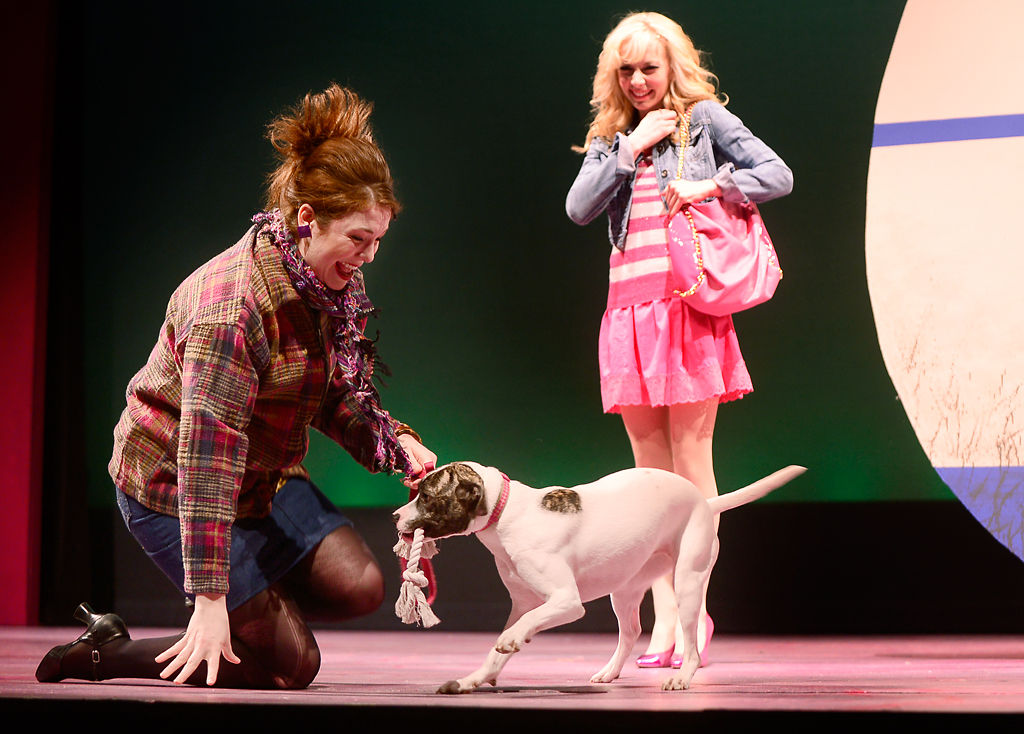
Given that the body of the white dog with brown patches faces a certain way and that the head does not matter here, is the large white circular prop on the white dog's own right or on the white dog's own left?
on the white dog's own right

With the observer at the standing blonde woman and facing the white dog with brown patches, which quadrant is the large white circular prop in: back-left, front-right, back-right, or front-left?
back-left

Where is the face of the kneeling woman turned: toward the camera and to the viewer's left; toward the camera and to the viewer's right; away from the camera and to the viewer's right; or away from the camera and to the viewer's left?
toward the camera and to the viewer's right

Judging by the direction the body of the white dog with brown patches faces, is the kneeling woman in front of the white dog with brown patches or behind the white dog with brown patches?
in front

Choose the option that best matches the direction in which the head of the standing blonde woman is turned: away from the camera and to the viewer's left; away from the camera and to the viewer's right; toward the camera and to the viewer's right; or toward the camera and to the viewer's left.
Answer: toward the camera and to the viewer's left

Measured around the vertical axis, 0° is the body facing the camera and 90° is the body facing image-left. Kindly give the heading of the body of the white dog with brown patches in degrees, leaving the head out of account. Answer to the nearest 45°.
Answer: approximately 90°

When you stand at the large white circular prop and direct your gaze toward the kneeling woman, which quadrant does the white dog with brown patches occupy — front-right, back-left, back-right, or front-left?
front-left

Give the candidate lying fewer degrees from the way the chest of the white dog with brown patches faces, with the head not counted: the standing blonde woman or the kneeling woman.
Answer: the kneeling woman

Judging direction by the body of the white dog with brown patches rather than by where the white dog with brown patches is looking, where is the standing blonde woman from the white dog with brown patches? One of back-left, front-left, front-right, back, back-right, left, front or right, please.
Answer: right
